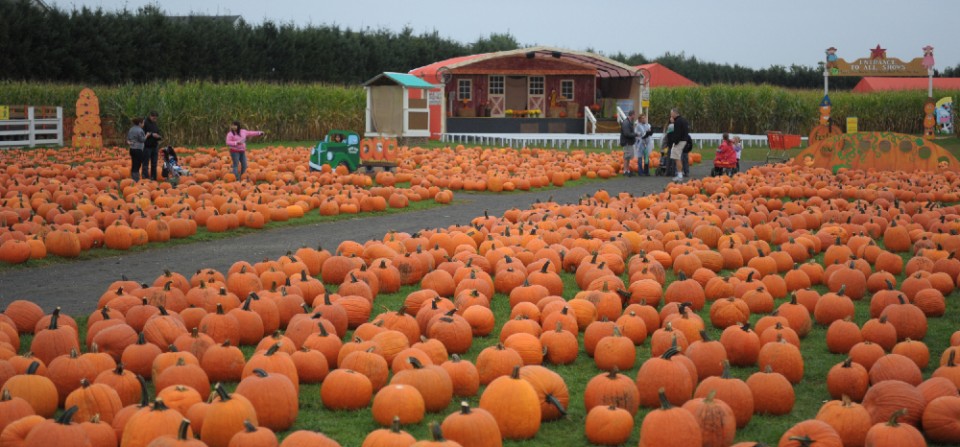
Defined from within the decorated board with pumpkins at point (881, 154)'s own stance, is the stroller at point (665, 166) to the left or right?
on its right

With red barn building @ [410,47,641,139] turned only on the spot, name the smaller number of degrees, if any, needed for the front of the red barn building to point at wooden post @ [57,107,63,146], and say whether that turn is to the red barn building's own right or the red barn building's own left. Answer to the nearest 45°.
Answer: approximately 45° to the red barn building's own right

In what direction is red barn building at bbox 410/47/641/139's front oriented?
toward the camera

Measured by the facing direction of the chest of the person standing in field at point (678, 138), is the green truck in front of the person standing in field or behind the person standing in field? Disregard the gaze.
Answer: in front

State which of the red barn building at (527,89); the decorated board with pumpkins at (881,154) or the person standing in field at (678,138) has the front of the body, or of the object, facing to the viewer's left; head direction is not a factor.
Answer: the person standing in field

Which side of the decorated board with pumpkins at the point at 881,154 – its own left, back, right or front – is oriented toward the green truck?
right

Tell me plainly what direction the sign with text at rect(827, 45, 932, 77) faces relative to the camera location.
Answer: facing the viewer

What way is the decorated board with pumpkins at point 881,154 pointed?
toward the camera
